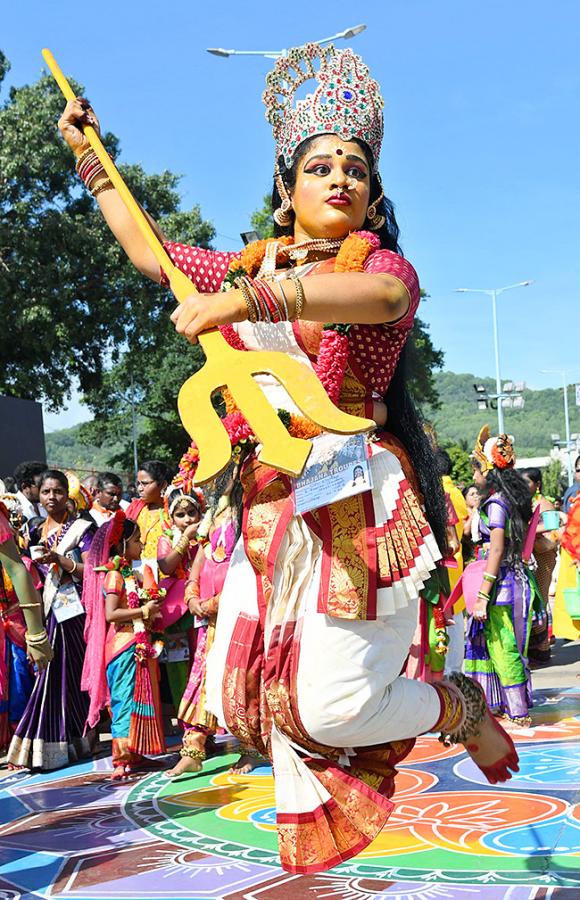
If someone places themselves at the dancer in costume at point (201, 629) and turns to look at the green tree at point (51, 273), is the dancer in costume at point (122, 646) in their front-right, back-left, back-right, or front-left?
front-left

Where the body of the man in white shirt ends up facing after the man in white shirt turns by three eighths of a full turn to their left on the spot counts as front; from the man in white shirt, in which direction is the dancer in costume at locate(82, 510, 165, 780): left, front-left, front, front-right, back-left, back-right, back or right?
back

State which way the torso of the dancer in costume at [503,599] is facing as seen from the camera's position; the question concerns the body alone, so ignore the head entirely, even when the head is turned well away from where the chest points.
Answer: to the viewer's left

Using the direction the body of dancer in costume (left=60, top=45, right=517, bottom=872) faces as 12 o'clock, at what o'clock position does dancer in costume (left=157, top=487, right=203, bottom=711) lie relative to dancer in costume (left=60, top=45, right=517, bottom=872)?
dancer in costume (left=157, top=487, right=203, bottom=711) is roughly at 4 o'clock from dancer in costume (left=60, top=45, right=517, bottom=872).

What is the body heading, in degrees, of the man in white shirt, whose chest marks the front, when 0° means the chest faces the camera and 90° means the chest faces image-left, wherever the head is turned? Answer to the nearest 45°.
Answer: approximately 315°

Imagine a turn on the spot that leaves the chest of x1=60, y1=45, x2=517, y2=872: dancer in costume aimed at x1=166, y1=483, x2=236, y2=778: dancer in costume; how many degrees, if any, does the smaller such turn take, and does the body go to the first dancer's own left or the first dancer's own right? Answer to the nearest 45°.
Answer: approximately 135° to the first dancer's own right

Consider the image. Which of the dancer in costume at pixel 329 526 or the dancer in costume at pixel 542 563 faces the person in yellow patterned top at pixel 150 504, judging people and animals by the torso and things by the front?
the dancer in costume at pixel 542 563

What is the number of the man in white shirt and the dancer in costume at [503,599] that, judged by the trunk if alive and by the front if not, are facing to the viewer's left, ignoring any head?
1

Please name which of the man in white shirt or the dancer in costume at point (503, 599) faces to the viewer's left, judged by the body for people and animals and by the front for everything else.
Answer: the dancer in costume

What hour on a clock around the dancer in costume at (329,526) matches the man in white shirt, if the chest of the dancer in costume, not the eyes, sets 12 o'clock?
The man in white shirt is roughly at 4 o'clock from the dancer in costume.

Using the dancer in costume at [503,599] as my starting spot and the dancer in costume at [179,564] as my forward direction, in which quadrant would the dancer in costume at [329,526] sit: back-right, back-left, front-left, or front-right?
front-left

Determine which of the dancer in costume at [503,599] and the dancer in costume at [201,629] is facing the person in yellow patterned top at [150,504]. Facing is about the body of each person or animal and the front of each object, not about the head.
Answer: the dancer in costume at [503,599]

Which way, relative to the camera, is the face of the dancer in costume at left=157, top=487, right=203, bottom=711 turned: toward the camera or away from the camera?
toward the camera

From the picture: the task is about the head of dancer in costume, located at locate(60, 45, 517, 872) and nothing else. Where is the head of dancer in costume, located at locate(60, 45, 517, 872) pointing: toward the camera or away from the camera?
toward the camera
